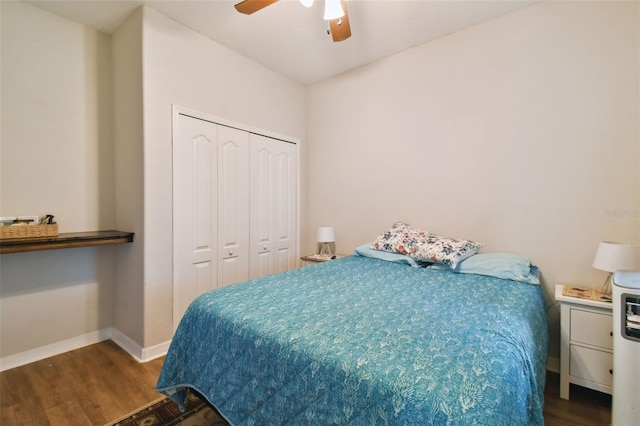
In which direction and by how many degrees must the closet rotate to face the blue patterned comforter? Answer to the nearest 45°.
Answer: approximately 45° to its right

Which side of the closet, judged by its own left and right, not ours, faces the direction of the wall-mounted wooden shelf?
right

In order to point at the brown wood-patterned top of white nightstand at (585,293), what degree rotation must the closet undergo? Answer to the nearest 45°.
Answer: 0° — it already faces it

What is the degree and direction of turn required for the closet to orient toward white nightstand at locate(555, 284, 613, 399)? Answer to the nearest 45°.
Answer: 0° — it already faces it

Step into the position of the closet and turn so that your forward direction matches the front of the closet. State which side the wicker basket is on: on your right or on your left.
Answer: on your right

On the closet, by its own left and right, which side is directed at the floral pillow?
front

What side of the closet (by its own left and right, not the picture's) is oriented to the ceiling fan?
front

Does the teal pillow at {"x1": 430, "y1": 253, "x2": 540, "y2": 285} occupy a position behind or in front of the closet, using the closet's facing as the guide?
in front

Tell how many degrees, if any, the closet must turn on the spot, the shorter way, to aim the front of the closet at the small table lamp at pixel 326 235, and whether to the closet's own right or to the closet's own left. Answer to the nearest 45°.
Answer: approximately 45° to the closet's own left

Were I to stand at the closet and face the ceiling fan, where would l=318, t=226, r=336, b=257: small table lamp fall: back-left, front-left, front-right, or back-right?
front-left

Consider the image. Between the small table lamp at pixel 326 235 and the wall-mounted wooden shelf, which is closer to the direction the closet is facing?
the small table lamp

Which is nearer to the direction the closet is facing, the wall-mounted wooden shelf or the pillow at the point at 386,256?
the pillow

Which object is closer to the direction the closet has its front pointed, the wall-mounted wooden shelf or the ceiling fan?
the ceiling fan

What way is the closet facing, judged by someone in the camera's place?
facing the viewer and to the right of the viewer

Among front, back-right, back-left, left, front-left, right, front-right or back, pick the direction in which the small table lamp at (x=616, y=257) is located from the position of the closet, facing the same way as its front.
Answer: front
